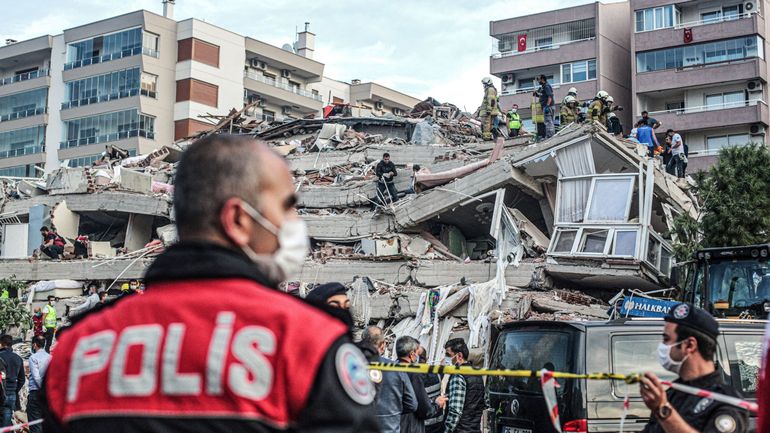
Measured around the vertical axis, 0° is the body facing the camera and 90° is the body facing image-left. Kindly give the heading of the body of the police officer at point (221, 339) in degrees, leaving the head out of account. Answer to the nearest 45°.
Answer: approximately 225°

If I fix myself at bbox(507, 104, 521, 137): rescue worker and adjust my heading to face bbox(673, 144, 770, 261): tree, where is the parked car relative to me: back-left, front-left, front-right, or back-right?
front-right

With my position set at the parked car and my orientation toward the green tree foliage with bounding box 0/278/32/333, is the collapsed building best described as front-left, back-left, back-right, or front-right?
front-right

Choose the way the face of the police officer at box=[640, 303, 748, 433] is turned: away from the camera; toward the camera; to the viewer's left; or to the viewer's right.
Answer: to the viewer's left

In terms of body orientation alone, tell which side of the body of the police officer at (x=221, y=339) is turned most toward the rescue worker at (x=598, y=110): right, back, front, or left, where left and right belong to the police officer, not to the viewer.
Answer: front
